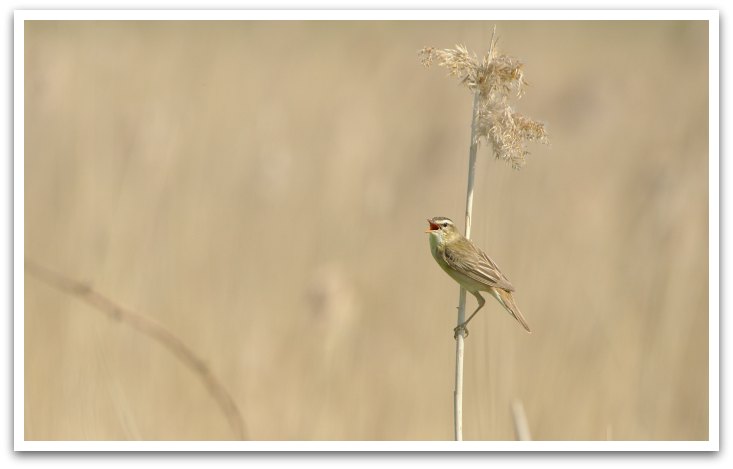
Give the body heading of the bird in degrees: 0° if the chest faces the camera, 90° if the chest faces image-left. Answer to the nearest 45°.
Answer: approximately 90°
